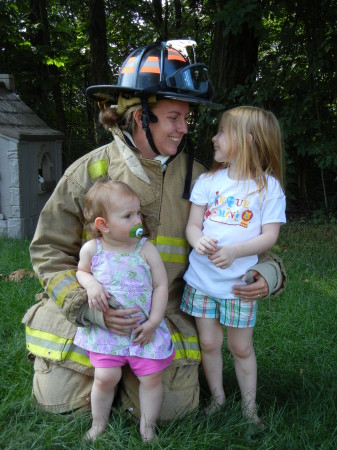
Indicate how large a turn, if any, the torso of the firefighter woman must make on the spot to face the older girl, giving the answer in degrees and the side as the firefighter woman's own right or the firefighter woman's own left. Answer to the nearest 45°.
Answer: approximately 45° to the firefighter woman's own left

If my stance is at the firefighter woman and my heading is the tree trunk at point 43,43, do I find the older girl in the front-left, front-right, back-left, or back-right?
back-right

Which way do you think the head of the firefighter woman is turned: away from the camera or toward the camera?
toward the camera

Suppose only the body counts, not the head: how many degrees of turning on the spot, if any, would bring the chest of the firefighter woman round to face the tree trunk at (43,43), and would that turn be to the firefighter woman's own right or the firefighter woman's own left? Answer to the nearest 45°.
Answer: approximately 135° to the firefighter woman's own left

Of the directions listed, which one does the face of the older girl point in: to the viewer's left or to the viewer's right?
to the viewer's left

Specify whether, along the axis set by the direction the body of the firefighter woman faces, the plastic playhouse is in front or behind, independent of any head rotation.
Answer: behind

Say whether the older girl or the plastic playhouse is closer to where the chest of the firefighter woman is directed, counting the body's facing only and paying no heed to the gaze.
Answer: the older girl

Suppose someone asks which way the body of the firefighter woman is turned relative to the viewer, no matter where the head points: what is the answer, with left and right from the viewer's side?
facing the viewer and to the right of the viewer
